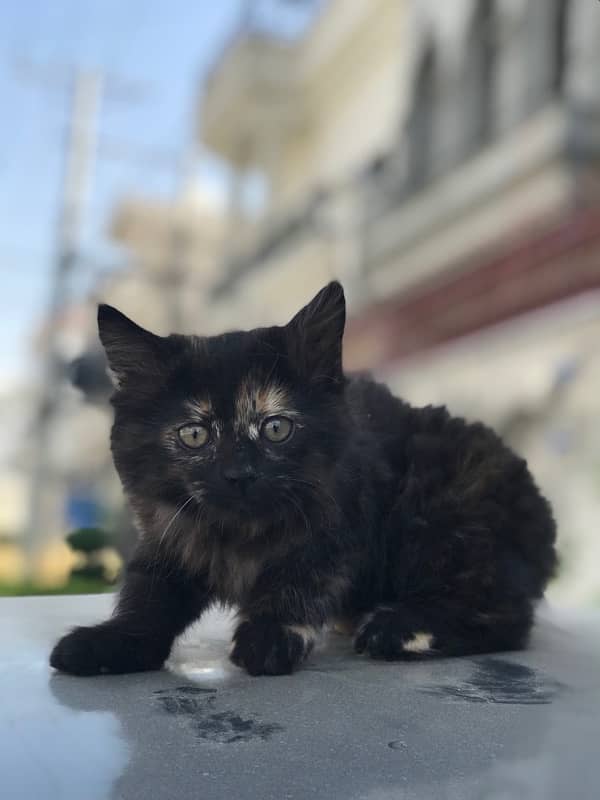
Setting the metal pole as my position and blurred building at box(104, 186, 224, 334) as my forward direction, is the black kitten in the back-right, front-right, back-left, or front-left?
back-right

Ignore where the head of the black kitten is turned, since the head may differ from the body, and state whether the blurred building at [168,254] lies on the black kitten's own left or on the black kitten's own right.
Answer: on the black kitten's own right

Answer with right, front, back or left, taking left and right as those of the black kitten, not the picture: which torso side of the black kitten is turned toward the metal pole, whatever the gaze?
right

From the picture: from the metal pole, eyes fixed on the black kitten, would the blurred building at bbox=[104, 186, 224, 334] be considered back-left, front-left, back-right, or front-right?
back-left

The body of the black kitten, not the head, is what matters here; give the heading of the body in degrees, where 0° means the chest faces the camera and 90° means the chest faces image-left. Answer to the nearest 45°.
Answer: approximately 45°
